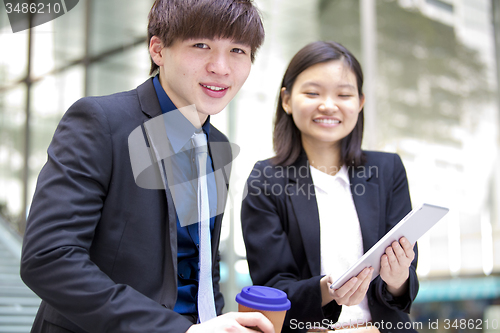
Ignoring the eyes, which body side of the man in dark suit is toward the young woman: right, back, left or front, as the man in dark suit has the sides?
left
